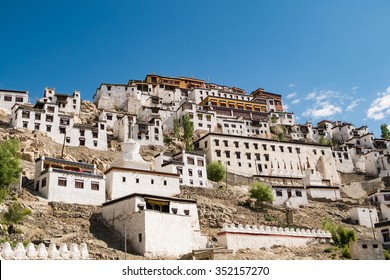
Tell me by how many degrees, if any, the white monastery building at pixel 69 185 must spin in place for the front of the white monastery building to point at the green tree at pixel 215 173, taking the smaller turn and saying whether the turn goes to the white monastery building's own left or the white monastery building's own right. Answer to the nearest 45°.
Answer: approximately 135° to the white monastery building's own left

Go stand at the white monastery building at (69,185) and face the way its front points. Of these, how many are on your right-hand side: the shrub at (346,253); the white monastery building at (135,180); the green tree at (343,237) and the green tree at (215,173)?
0

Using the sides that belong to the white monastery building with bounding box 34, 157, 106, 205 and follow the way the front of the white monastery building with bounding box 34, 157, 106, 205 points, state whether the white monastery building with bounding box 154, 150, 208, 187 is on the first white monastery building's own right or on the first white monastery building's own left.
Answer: on the first white monastery building's own left

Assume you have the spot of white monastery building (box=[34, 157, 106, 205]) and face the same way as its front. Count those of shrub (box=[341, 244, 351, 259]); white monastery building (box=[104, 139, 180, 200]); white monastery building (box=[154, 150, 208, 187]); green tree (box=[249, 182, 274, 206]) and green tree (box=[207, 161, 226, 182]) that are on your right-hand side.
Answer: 0

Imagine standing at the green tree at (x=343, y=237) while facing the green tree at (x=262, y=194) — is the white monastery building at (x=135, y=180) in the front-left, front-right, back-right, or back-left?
front-left

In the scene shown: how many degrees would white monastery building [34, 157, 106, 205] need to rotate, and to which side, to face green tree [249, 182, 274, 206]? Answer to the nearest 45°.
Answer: approximately 90° to its left

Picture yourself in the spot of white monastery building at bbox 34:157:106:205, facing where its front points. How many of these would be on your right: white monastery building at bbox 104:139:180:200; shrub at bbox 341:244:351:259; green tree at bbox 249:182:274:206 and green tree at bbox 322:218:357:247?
0

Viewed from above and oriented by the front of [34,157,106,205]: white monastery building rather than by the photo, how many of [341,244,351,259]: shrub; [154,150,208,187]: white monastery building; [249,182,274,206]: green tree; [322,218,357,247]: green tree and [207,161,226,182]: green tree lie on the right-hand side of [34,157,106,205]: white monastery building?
0

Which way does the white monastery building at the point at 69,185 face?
toward the camera

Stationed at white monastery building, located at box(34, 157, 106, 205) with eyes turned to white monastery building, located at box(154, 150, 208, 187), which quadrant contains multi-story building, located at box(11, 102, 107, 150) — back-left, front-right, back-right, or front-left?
front-left

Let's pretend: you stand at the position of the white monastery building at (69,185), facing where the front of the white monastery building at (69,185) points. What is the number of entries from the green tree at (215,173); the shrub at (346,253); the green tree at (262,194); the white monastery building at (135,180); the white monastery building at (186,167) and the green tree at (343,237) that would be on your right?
0

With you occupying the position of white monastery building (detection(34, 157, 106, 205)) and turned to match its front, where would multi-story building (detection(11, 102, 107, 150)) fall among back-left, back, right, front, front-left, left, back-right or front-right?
back

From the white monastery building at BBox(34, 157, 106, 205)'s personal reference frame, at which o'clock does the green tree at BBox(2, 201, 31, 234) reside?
The green tree is roughly at 1 o'clock from the white monastery building.

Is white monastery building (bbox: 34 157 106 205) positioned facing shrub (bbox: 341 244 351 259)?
no

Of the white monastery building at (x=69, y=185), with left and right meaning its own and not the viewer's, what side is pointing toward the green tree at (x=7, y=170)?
right

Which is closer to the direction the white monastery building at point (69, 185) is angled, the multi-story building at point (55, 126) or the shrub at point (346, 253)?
the shrub

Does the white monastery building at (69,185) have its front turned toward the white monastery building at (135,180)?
no

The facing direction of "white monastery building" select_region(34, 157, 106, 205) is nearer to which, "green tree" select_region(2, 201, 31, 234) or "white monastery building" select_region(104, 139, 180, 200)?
the green tree

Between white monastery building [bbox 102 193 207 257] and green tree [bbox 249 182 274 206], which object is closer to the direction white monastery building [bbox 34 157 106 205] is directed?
the white monastery building

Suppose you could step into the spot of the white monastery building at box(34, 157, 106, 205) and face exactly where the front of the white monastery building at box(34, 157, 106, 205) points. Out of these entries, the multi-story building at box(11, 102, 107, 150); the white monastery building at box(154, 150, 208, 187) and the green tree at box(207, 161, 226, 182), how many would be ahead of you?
0
